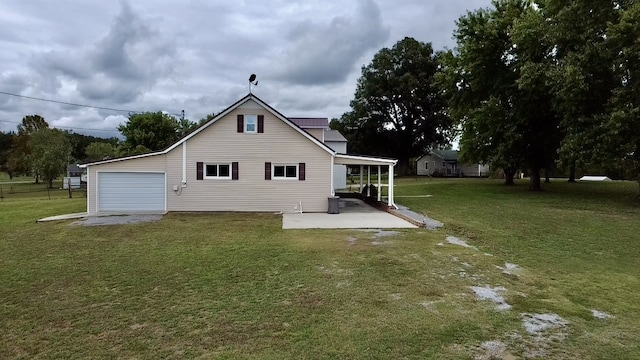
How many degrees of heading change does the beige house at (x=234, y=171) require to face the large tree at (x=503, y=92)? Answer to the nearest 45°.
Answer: approximately 135° to its left

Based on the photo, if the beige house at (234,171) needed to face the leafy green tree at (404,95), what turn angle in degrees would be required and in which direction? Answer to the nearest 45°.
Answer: approximately 135° to its left
